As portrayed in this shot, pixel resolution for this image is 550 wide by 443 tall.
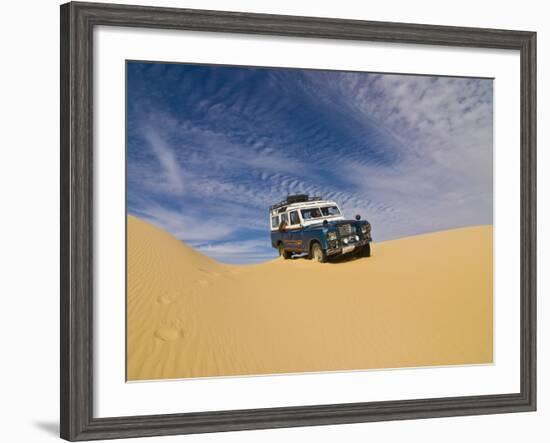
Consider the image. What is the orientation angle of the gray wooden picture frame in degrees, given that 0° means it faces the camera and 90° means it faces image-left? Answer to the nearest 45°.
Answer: approximately 315°
